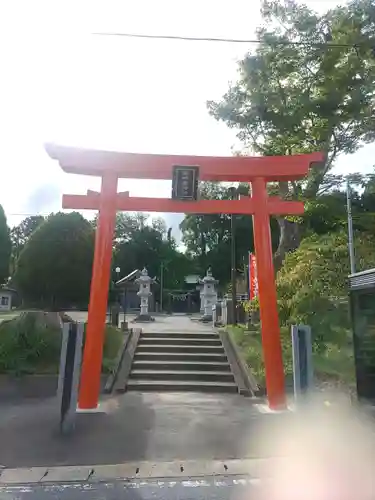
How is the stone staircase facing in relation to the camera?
toward the camera

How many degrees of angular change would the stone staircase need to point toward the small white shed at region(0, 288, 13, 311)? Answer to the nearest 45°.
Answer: approximately 135° to its right

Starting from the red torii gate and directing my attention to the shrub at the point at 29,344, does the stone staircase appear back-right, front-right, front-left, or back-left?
front-right

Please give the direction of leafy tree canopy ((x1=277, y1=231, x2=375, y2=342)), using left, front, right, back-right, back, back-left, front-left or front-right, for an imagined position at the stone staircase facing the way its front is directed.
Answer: left

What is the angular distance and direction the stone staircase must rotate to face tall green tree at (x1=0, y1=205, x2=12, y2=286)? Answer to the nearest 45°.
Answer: approximately 135° to its right

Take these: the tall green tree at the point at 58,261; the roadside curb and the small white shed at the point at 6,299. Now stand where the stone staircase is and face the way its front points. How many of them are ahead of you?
1

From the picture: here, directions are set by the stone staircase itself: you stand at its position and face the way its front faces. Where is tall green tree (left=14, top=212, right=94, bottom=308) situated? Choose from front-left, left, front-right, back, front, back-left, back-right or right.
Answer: back-right

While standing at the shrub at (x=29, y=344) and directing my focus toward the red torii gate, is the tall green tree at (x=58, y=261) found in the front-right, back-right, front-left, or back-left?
back-left

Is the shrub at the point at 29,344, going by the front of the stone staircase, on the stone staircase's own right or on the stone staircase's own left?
on the stone staircase's own right

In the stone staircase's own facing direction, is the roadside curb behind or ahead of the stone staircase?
ahead

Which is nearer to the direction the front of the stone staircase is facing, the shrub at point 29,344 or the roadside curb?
the roadside curb
